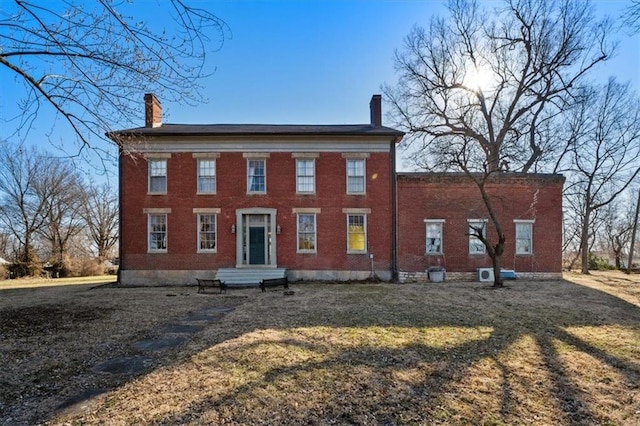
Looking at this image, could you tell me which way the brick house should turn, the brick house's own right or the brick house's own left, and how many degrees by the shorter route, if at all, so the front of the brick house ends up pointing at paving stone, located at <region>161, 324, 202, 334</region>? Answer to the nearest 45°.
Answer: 0° — it already faces it

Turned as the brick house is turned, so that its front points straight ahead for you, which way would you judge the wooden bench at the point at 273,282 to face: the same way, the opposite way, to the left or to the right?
the same way

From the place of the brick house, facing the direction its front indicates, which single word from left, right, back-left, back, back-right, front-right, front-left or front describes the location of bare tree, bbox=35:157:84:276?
back-right

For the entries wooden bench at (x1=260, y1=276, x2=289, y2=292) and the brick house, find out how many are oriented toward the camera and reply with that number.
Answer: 2

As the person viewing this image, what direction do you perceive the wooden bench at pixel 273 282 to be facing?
facing the viewer

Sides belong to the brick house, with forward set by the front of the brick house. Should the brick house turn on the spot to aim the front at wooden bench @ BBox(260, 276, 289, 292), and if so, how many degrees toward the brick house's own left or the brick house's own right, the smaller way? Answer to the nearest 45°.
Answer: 0° — it already faces it

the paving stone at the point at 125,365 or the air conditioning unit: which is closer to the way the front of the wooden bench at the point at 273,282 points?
the paving stone

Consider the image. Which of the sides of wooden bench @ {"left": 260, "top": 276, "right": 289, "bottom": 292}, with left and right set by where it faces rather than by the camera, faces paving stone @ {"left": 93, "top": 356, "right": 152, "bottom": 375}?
front

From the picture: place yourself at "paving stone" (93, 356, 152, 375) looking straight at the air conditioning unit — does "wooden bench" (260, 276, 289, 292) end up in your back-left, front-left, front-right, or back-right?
front-left

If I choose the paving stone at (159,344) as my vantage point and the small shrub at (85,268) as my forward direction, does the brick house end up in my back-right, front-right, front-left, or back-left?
front-right

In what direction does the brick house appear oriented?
toward the camera

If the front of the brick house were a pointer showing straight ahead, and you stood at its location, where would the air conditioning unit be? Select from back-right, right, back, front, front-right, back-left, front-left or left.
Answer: left

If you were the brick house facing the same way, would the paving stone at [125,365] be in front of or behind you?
in front
